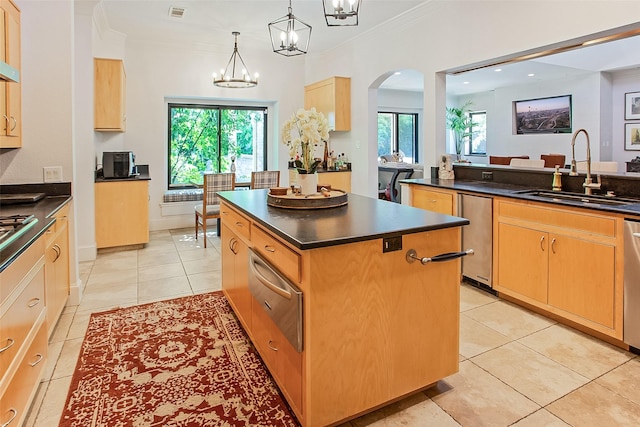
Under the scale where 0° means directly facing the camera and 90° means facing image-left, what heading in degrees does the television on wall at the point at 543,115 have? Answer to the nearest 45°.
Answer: approximately 45°

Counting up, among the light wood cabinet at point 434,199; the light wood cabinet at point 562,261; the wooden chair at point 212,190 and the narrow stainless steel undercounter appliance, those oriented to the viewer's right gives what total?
0

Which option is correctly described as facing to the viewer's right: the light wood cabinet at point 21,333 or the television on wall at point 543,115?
the light wood cabinet

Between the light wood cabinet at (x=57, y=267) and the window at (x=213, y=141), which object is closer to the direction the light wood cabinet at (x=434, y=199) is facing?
the light wood cabinet

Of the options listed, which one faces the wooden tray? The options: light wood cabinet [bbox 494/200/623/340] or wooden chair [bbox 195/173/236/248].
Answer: the light wood cabinet

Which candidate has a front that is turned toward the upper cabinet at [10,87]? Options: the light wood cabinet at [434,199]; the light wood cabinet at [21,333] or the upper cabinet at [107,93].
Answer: the light wood cabinet at [434,199]

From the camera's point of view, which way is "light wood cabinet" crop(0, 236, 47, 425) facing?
to the viewer's right
